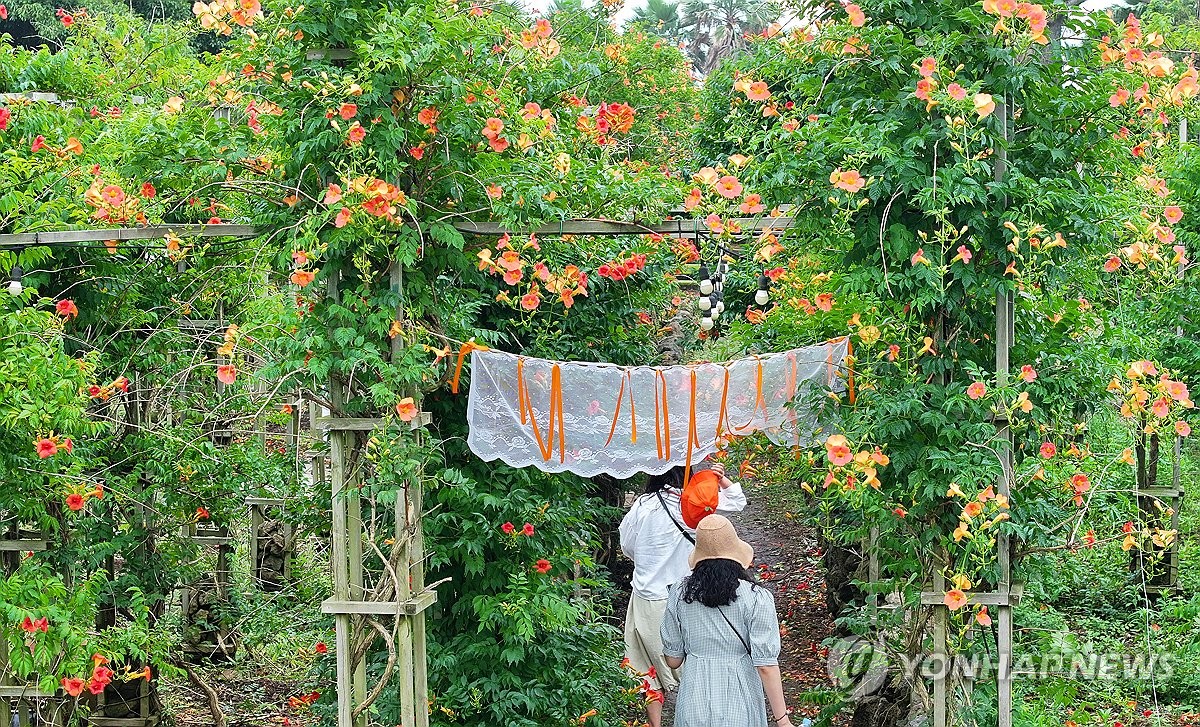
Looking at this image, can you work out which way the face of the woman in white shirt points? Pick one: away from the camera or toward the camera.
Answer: away from the camera

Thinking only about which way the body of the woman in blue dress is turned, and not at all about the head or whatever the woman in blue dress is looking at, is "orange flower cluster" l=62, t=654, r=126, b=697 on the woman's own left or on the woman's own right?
on the woman's own left

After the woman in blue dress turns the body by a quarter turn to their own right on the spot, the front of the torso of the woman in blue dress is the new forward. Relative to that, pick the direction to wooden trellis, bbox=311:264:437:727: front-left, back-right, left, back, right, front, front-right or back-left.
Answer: back

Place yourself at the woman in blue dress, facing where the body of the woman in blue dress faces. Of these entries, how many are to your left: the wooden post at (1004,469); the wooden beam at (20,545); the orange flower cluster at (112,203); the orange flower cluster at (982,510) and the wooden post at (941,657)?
2

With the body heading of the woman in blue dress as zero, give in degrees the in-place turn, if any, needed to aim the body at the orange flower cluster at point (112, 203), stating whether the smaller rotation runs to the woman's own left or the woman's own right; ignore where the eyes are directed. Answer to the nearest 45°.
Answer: approximately 90° to the woman's own left

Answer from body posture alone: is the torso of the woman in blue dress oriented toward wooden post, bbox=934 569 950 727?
no

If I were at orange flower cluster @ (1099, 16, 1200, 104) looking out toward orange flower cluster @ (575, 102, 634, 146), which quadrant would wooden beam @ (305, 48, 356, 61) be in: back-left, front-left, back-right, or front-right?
front-left

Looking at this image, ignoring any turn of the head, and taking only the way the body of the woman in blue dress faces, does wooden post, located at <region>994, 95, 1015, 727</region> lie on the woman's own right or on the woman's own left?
on the woman's own right

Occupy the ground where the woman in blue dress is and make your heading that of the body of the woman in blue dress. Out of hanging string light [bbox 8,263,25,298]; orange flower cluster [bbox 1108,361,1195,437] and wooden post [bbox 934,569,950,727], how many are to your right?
2

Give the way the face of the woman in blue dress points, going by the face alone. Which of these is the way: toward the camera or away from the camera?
away from the camera

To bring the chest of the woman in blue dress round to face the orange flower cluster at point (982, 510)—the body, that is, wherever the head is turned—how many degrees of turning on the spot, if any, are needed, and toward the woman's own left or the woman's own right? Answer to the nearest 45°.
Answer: approximately 135° to the woman's own right

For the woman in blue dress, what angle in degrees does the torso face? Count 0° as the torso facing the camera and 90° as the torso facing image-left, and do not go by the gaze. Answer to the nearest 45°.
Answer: approximately 180°

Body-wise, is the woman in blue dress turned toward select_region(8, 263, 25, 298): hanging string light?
no

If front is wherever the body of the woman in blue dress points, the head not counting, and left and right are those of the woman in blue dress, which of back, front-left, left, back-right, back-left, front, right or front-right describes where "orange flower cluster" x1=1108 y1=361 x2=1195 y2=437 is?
right
